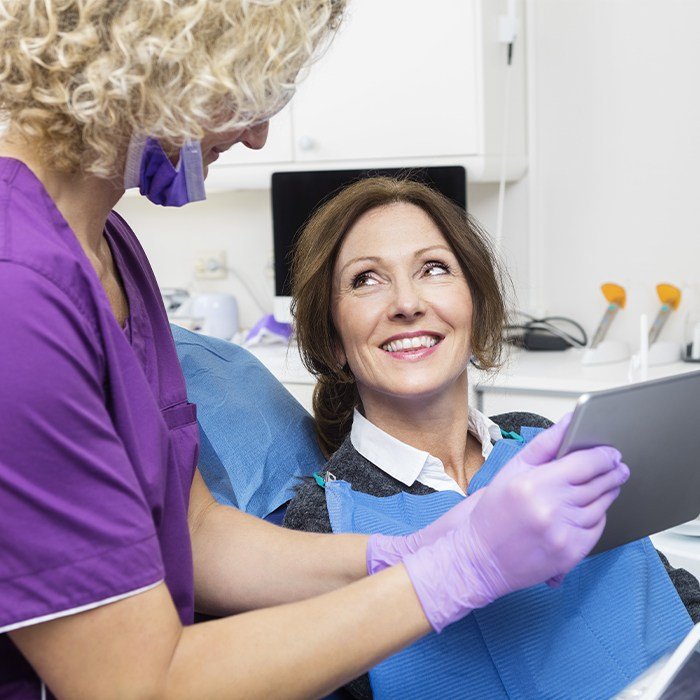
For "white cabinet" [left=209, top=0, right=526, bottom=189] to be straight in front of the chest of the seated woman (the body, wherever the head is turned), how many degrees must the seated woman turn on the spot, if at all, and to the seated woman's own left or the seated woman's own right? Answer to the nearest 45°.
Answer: approximately 135° to the seated woman's own left

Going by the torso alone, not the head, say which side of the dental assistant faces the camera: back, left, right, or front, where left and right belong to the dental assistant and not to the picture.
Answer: right

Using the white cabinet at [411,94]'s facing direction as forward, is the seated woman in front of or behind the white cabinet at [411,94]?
in front

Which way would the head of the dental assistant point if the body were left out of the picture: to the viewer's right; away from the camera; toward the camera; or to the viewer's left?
to the viewer's right

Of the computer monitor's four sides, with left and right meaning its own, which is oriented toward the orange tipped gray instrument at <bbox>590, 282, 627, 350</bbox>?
left

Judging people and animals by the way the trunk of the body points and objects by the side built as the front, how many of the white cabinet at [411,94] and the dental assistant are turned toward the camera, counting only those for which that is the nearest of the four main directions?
1

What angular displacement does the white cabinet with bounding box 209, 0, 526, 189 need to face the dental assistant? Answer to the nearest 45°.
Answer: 0° — it already faces them

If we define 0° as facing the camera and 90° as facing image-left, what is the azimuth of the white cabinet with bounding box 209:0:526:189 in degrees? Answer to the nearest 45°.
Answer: approximately 0°
